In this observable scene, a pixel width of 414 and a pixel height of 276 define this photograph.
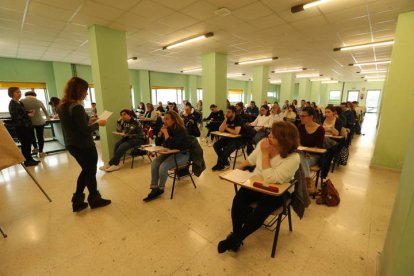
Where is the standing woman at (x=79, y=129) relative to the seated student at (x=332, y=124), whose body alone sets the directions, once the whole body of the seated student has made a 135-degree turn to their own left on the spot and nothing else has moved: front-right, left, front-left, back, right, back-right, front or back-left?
back-right

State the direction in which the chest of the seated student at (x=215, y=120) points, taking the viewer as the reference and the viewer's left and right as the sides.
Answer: facing the viewer and to the left of the viewer

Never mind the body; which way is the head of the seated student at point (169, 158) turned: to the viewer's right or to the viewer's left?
to the viewer's left

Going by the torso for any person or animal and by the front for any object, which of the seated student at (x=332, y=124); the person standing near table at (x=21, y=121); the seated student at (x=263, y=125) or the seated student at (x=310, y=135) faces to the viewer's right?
the person standing near table

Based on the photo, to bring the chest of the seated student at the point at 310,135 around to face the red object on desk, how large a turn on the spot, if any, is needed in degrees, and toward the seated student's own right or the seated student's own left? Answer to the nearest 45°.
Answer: approximately 45° to the seated student's own left

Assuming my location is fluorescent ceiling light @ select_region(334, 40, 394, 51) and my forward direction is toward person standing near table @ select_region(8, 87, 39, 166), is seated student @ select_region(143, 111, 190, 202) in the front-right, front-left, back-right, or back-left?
front-left

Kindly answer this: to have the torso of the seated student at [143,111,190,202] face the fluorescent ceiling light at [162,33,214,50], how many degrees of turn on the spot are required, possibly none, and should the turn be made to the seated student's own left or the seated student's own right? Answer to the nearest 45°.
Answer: approximately 90° to the seated student's own right

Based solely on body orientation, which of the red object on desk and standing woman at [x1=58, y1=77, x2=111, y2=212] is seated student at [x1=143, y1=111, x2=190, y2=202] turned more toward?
the standing woman

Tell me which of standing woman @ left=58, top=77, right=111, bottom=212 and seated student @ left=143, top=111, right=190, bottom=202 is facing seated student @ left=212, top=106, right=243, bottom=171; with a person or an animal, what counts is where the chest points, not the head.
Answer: the standing woman

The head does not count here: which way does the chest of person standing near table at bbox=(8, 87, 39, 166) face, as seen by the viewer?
to the viewer's right

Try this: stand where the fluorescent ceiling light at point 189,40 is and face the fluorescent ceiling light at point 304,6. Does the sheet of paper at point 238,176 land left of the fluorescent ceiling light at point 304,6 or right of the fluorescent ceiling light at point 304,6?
right

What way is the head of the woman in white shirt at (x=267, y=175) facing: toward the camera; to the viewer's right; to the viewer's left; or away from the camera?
to the viewer's left

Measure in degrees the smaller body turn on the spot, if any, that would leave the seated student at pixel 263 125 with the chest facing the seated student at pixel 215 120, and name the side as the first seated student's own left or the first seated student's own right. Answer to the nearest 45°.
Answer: approximately 45° to the first seated student's own right

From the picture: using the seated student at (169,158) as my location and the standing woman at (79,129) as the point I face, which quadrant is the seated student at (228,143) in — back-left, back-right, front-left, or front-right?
back-right

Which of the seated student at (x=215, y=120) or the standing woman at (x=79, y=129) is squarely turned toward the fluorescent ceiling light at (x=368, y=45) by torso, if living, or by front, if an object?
the standing woman

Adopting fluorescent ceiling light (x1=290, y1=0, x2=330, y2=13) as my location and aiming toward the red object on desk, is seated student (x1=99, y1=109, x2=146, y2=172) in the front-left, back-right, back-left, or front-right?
front-right

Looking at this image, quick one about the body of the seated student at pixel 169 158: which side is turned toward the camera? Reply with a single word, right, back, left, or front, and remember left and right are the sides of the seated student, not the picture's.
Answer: left

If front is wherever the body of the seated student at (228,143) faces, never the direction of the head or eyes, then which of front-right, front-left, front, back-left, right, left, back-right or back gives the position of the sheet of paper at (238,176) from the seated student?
front-left

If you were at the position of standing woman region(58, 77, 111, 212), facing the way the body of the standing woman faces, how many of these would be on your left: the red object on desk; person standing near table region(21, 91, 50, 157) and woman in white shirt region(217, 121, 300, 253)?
1

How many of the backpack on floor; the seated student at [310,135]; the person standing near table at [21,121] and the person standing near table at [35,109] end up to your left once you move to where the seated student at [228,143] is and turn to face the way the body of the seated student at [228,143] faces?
2

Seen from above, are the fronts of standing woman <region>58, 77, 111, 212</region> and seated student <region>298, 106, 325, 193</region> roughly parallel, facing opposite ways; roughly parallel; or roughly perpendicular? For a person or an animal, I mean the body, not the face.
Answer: roughly parallel, facing opposite ways

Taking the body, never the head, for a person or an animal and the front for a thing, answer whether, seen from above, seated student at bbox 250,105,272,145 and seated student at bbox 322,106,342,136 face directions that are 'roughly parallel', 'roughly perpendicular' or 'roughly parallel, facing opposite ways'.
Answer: roughly parallel

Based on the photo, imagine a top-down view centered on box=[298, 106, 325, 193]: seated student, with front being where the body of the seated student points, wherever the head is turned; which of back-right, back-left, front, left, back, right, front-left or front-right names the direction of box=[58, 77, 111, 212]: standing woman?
front

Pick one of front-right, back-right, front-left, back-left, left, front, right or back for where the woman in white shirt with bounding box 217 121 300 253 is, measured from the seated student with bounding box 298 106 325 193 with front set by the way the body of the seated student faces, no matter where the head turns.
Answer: front-left
